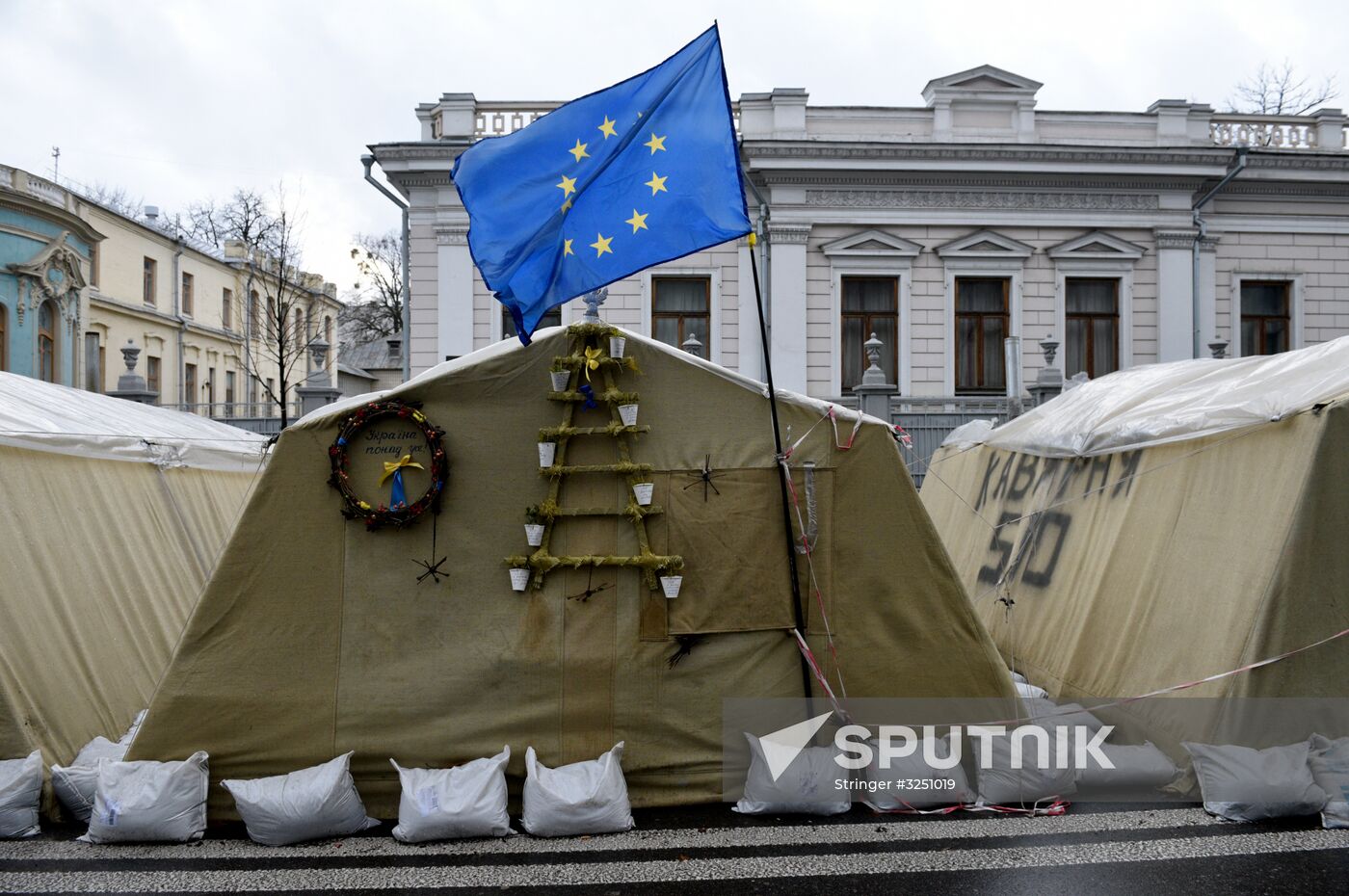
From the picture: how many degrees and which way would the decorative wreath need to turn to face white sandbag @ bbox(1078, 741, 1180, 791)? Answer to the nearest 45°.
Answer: approximately 90° to its left

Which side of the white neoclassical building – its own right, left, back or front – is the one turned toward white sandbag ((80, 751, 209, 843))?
front

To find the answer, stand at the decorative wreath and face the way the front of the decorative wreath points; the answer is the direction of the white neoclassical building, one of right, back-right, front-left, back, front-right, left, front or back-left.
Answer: back-left

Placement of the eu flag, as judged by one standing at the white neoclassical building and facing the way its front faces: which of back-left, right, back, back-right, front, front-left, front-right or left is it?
front

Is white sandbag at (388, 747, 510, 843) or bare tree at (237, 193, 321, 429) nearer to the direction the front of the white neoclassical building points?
the white sandbag

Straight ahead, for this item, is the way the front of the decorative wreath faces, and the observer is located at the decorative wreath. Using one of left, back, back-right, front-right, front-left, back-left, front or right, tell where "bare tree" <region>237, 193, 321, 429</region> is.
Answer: back

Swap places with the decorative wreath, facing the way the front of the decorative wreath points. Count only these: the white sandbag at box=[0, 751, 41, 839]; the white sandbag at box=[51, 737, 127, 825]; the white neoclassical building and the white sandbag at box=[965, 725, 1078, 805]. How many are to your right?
2

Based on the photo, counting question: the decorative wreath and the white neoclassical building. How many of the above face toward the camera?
2

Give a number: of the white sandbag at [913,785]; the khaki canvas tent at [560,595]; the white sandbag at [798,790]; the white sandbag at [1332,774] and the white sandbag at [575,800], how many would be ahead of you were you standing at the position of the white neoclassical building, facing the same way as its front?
5

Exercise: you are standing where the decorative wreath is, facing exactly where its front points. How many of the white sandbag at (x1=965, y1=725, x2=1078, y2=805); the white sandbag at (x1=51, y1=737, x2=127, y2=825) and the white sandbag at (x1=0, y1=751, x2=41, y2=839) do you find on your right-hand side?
2

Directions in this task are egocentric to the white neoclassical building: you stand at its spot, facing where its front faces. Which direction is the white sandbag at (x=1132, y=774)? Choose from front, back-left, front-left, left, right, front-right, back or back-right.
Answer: front

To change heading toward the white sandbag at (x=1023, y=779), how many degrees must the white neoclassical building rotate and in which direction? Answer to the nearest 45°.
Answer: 0° — it already faces it

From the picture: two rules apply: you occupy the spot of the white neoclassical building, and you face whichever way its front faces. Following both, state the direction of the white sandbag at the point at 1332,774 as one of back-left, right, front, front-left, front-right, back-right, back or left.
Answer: front

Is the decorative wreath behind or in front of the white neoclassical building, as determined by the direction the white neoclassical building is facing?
in front

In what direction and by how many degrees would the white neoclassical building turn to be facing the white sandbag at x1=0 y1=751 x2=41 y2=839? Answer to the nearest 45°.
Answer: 0° — it already faces it

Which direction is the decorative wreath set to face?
toward the camera

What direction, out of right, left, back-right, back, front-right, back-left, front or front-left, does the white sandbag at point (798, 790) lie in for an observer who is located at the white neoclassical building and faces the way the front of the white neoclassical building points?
front
